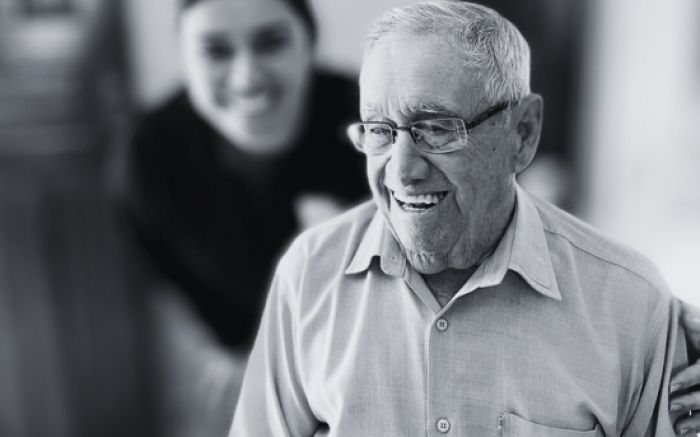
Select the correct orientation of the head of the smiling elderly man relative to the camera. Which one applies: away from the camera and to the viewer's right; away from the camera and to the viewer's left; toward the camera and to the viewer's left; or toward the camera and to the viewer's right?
toward the camera and to the viewer's left

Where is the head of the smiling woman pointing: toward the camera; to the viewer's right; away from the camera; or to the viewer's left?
toward the camera

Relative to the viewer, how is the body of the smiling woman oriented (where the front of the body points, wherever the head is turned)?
toward the camera

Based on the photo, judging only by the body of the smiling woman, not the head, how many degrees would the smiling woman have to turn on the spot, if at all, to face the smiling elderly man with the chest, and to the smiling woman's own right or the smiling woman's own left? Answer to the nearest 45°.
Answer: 0° — they already face them
